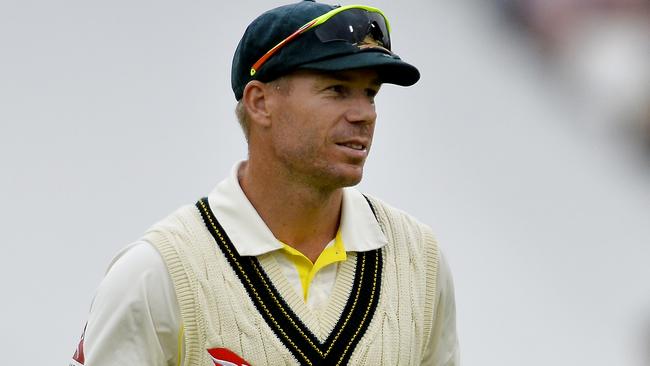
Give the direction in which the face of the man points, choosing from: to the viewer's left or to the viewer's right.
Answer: to the viewer's right

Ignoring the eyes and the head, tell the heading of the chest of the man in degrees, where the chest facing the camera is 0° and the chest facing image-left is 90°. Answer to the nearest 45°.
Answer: approximately 315°
